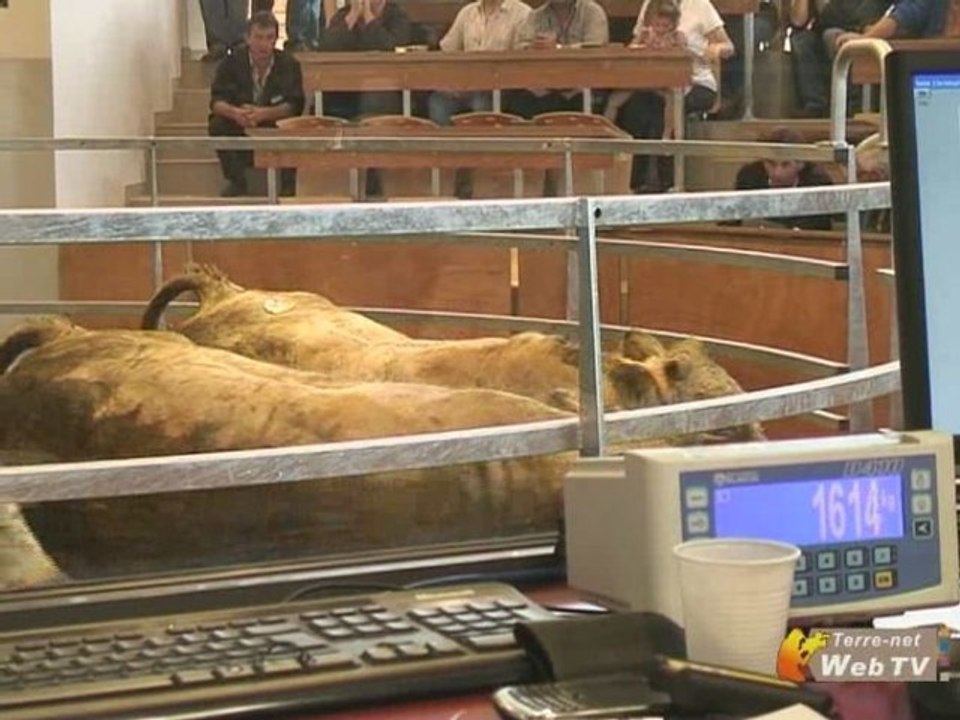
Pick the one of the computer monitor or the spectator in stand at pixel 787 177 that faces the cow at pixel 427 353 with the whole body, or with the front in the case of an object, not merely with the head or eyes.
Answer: the spectator in stand

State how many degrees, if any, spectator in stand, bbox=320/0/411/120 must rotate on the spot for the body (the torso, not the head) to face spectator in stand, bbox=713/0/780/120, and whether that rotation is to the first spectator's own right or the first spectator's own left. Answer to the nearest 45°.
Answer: approximately 90° to the first spectator's own left

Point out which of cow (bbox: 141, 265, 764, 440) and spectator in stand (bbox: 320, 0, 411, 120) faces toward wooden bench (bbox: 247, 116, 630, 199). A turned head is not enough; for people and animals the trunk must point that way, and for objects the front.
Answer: the spectator in stand

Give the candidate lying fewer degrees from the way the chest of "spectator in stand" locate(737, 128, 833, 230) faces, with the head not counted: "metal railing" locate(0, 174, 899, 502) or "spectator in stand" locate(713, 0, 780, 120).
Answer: the metal railing

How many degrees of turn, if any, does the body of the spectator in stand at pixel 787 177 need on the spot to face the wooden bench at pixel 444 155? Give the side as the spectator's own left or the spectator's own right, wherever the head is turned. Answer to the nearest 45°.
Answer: approximately 90° to the spectator's own right

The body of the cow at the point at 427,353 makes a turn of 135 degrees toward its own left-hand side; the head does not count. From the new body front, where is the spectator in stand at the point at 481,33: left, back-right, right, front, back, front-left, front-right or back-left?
front-right

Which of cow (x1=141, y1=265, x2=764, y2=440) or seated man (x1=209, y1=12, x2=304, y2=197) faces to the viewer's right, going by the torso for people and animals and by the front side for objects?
the cow

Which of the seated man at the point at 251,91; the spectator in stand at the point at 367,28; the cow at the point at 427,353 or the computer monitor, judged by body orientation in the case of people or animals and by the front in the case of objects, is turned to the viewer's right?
the cow

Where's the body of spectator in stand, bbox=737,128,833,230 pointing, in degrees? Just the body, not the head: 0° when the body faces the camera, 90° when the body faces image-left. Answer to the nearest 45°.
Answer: approximately 0°

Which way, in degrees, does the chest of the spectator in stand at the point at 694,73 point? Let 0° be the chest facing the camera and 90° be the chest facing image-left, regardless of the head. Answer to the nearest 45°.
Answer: approximately 45°

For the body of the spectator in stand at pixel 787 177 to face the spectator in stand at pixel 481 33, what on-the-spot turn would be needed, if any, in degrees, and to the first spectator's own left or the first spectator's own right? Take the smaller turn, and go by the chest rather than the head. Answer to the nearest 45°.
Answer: approximately 135° to the first spectator's own right

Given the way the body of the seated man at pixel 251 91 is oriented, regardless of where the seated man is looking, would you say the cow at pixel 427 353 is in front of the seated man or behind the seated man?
in front

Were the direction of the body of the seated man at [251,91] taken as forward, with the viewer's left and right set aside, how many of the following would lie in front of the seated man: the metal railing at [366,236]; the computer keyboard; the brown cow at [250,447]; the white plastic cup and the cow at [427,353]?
5
